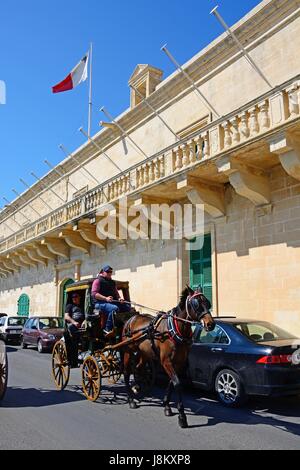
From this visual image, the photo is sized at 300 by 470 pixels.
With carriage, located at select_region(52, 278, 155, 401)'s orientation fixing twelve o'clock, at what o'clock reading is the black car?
The black car is roughly at 11 o'clock from the carriage.

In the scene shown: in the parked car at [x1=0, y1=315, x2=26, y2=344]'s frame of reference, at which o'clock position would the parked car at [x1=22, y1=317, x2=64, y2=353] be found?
the parked car at [x1=22, y1=317, x2=64, y2=353] is roughly at 7 o'clock from the parked car at [x1=0, y1=315, x2=26, y2=344].

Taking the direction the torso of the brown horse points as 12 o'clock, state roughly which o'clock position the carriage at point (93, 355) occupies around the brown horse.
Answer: The carriage is roughly at 6 o'clock from the brown horse.

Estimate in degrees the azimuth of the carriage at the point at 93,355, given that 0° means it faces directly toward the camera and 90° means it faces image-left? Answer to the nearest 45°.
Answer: approximately 315°

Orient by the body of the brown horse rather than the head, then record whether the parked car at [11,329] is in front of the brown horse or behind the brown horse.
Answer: behind

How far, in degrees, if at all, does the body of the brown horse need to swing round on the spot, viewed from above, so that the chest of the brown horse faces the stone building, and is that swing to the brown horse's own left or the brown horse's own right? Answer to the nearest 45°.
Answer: approximately 135° to the brown horse's own left

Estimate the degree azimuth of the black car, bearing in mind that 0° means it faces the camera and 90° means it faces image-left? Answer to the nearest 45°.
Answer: approximately 135°

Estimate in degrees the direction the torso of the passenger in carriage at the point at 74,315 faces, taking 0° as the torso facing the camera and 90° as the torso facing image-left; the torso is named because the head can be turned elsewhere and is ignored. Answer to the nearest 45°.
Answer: approximately 315°

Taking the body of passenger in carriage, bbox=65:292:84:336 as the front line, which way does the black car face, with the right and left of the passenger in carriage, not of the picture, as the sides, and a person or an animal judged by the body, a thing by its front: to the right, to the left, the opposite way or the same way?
the opposite way

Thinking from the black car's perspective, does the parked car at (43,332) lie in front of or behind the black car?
in front

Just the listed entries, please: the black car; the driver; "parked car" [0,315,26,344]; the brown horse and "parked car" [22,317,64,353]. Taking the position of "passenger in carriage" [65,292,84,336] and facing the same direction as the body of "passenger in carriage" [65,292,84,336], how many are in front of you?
3

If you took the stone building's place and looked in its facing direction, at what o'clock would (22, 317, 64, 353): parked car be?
The parked car is roughly at 3 o'clock from the stone building.

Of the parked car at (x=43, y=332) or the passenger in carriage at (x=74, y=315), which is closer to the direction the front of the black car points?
the parked car
